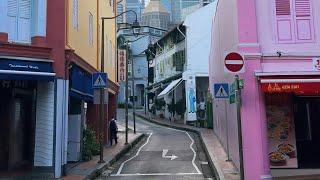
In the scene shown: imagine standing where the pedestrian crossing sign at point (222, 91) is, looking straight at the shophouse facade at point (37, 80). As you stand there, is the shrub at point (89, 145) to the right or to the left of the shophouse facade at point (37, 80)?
right

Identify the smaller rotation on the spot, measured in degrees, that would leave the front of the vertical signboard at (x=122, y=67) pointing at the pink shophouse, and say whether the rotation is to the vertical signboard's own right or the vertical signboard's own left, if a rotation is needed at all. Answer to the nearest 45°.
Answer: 0° — it already faces it

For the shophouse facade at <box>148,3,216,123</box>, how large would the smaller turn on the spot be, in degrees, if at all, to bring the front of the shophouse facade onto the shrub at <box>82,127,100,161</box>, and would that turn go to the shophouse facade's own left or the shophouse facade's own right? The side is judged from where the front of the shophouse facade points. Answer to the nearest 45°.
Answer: approximately 45° to the shophouse facade's own left

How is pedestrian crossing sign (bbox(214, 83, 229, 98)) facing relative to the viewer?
toward the camera

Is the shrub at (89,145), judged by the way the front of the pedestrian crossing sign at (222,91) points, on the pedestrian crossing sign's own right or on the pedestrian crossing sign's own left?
on the pedestrian crossing sign's own right

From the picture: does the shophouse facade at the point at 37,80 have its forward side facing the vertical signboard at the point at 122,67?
no

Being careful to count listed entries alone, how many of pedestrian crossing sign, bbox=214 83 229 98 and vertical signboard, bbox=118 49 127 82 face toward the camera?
2

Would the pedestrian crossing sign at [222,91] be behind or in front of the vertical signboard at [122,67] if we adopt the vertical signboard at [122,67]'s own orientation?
in front
